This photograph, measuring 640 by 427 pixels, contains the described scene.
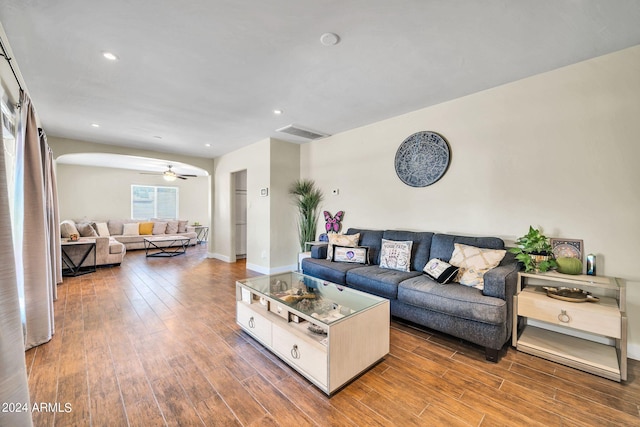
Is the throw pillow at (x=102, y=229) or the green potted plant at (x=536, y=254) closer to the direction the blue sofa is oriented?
the throw pillow

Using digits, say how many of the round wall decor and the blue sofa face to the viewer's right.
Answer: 0

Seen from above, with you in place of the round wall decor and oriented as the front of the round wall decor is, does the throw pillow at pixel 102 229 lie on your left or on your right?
on your right

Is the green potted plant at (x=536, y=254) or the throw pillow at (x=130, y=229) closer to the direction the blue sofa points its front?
the throw pillow

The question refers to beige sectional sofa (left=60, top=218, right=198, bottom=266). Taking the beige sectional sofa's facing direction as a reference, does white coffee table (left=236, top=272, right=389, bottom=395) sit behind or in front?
in front

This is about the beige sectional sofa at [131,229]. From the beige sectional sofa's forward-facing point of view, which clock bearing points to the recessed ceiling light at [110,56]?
The recessed ceiling light is roughly at 12 o'clock from the beige sectional sofa.

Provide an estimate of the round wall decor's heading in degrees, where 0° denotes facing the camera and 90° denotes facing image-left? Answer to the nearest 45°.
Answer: approximately 45°

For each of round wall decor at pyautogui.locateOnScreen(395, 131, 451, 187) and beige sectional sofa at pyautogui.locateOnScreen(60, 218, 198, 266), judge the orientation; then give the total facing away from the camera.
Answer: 0

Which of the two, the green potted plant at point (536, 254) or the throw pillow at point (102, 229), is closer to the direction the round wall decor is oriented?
the throw pillow

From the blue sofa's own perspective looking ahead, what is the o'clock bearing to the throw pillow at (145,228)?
The throw pillow is roughly at 2 o'clock from the blue sofa.

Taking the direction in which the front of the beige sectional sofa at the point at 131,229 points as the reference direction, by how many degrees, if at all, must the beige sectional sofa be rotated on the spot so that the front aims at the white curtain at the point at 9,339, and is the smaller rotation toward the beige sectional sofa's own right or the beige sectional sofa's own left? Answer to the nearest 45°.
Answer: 0° — it already faces it
